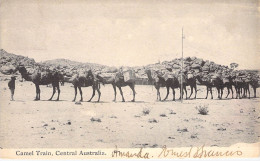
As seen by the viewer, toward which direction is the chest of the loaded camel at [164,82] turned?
to the viewer's left

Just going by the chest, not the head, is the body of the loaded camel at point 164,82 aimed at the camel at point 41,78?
yes

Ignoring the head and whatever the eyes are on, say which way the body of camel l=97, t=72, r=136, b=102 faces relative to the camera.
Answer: to the viewer's left

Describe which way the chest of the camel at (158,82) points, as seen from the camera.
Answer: to the viewer's left

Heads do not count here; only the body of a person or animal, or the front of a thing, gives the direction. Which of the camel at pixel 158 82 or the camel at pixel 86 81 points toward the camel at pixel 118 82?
the camel at pixel 158 82

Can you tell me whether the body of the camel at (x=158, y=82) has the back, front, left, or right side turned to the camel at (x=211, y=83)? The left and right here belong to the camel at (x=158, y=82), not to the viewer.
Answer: back

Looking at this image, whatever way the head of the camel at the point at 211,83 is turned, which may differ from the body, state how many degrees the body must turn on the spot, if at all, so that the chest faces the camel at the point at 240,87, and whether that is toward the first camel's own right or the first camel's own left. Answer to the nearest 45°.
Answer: approximately 180°

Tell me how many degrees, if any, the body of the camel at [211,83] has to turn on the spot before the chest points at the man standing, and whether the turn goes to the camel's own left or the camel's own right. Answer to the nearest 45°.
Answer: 0° — it already faces them

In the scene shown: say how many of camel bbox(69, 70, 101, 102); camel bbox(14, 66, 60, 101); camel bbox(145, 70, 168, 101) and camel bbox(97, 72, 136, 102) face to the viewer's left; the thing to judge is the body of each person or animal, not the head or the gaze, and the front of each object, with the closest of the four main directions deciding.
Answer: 4

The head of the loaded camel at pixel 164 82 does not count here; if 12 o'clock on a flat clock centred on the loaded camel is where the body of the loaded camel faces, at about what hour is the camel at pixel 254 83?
The camel is roughly at 6 o'clock from the loaded camel.

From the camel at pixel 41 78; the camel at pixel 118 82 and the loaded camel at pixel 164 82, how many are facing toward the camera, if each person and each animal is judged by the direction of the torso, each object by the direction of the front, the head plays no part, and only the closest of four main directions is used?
0

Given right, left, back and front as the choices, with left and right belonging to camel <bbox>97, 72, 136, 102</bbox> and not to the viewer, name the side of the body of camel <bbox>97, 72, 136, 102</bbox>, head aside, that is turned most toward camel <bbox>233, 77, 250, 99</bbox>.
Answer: back

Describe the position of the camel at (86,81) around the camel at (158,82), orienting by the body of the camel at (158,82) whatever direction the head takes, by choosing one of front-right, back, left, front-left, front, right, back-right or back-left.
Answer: front

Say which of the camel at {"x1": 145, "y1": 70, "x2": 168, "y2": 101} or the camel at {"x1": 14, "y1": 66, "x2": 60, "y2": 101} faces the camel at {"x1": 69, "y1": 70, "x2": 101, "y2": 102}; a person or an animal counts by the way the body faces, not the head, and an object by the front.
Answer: the camel at {"x1": 145, "y1": 70, "x2": 168, "y2": 101}

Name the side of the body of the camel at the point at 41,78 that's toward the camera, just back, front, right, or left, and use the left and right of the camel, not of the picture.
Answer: left

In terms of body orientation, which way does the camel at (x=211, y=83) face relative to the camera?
to the viewer's left
